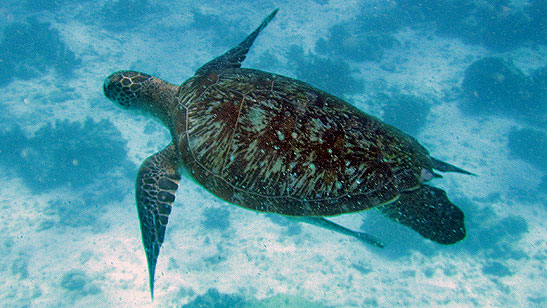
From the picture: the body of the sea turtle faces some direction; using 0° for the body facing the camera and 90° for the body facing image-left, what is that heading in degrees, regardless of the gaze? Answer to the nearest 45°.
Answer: approximately 90°
